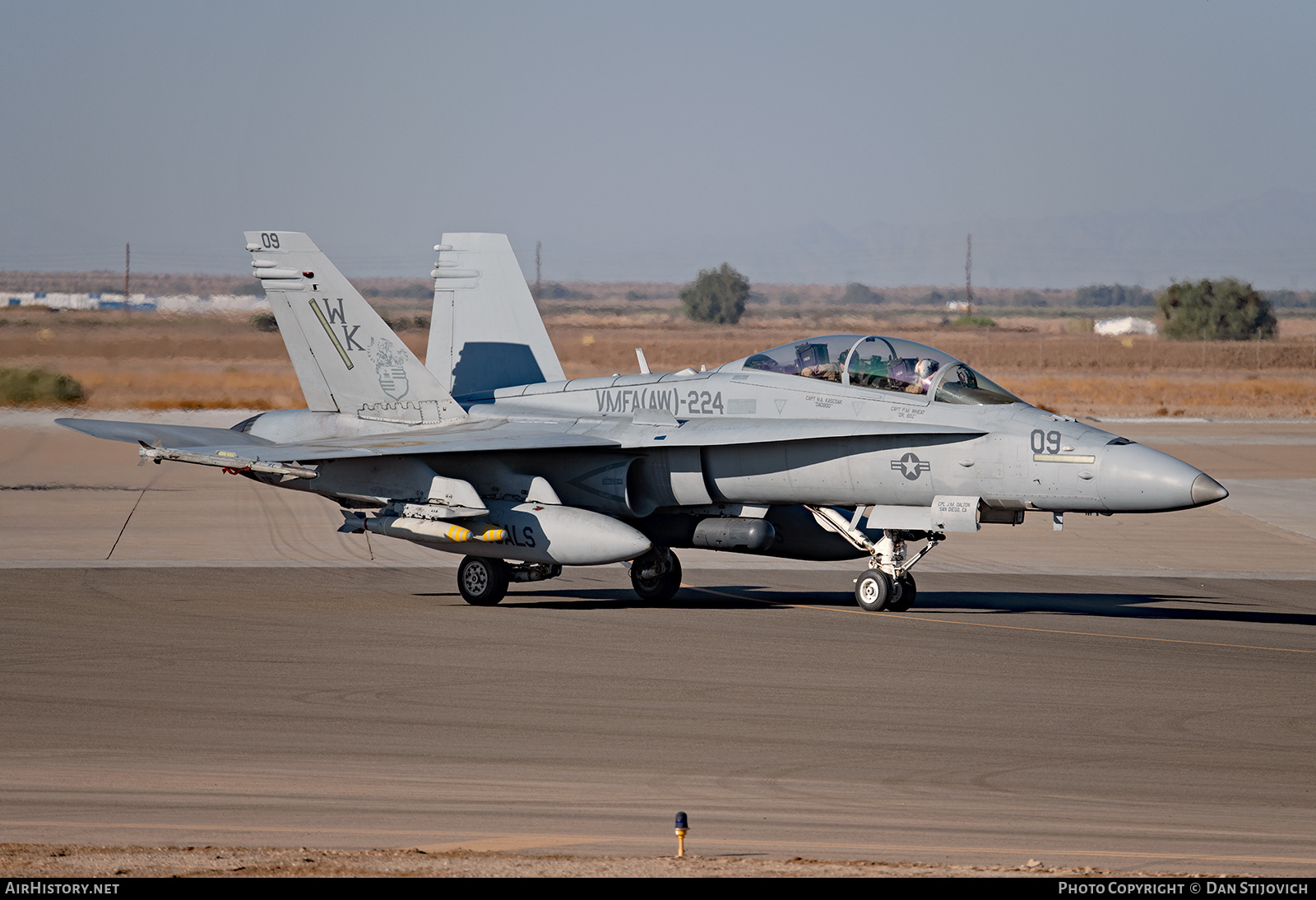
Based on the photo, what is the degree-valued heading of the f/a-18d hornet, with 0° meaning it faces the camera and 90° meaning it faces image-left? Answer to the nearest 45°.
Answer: approximately 315°
